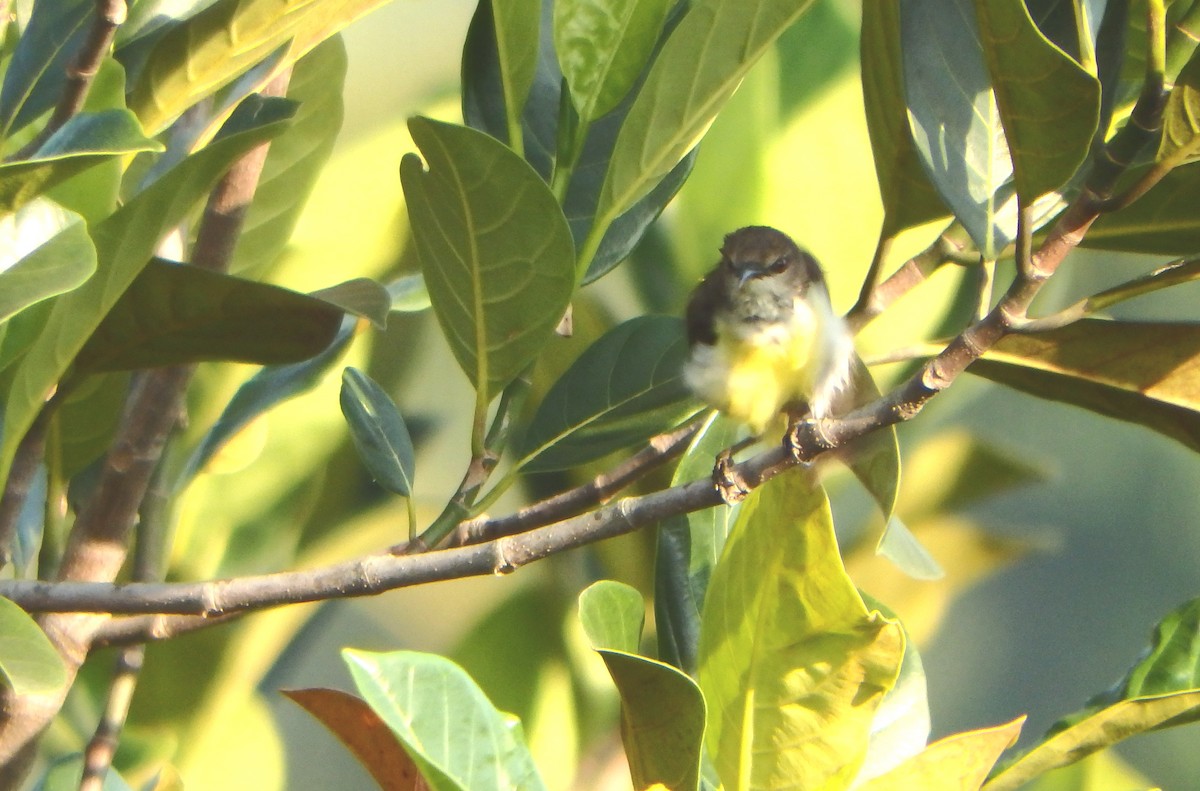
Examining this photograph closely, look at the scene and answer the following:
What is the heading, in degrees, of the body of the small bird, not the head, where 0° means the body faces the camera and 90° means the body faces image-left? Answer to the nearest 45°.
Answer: approximately 0°
